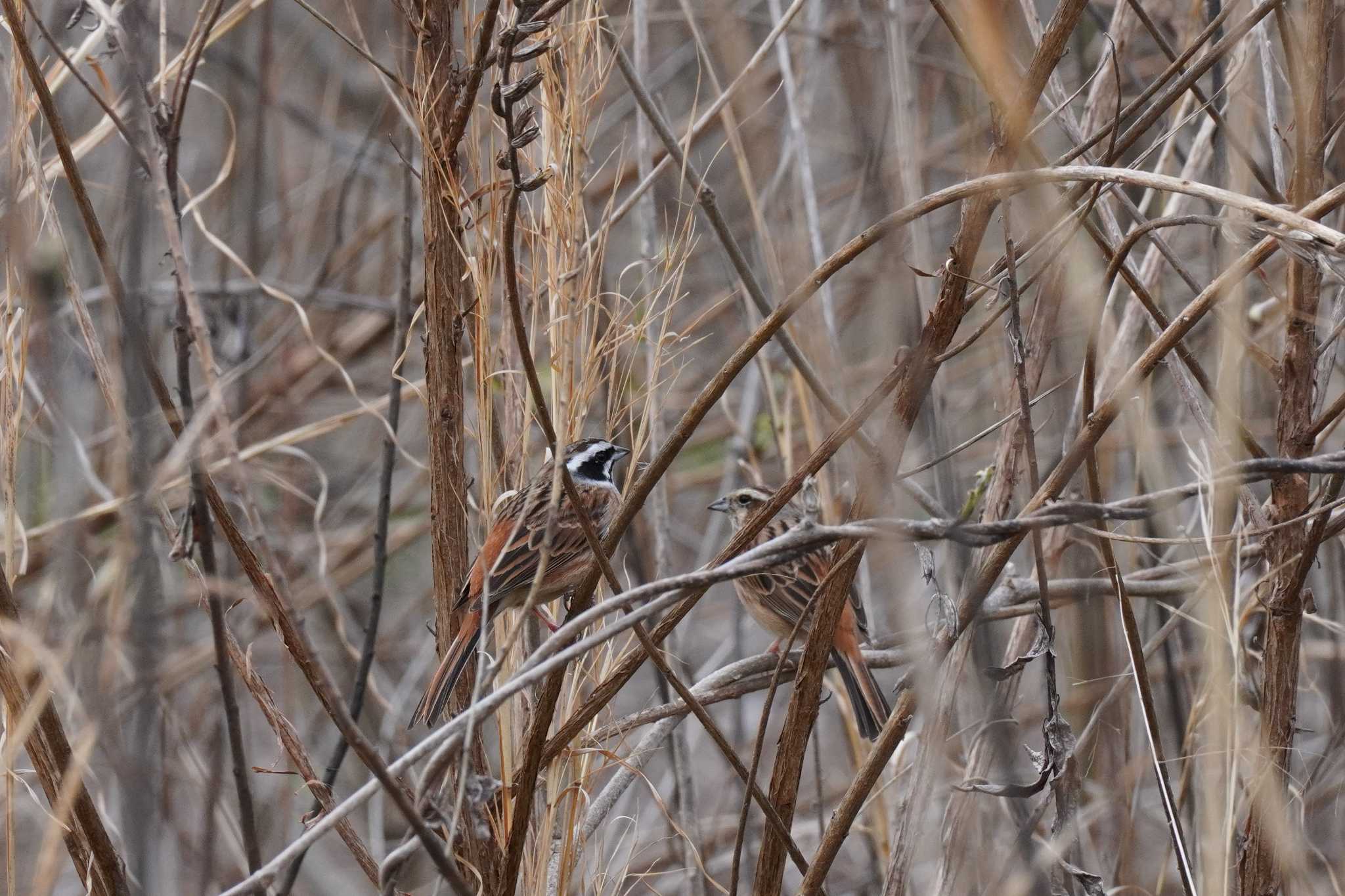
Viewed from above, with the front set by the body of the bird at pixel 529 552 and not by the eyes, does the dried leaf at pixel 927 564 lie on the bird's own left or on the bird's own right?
on the bird's own right

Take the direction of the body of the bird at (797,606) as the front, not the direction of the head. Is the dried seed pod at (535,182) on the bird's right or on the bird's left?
on the bird's left

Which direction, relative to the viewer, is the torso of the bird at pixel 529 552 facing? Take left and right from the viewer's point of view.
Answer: facing away from the viewer and to the right of the viewer

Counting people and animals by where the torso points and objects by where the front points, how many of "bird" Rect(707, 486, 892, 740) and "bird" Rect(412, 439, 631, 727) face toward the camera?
0

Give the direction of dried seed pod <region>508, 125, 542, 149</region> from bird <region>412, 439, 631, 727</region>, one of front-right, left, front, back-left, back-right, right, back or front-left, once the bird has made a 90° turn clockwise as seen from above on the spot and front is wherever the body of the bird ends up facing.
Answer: front-right

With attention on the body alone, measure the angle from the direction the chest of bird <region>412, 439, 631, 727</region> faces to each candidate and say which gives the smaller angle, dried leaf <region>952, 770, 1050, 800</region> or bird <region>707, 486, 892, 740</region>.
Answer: the bird

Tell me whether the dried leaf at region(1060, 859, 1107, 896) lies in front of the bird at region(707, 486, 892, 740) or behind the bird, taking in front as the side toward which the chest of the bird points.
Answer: behind

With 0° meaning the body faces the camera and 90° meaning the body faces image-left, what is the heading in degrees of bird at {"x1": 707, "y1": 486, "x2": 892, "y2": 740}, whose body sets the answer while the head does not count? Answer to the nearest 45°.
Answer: approximately 135°

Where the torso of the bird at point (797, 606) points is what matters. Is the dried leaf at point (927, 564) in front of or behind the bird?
behind
